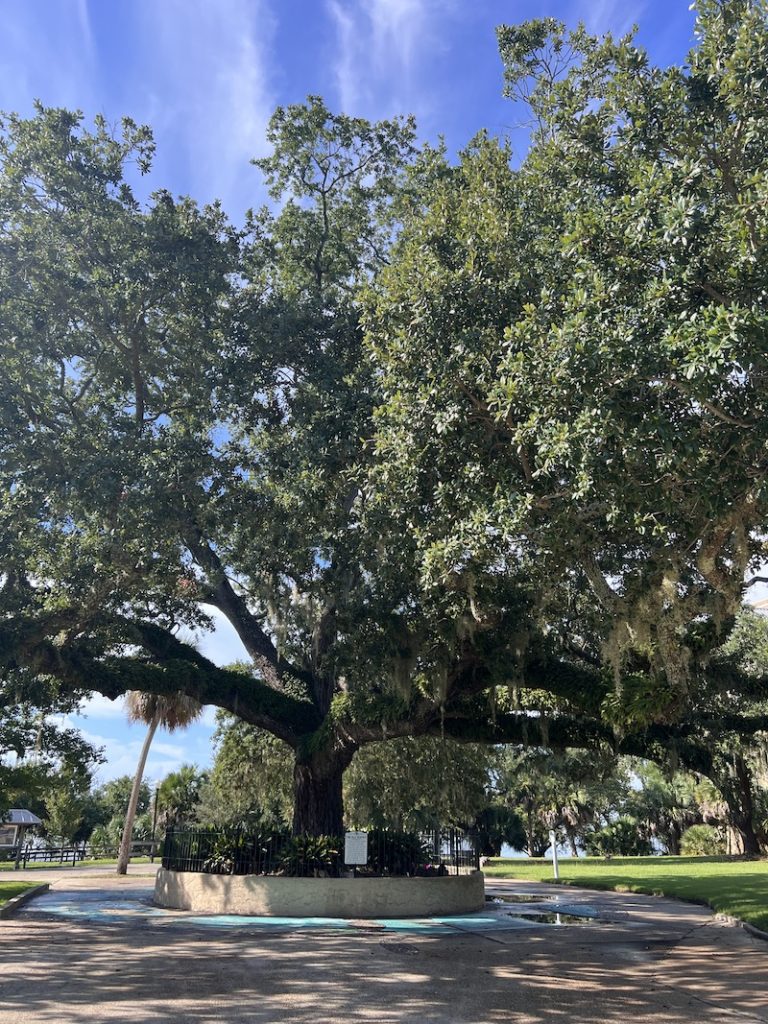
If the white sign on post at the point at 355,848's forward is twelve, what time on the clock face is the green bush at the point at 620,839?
The green bush is roughly at 7 o'clock from the white sign on post.

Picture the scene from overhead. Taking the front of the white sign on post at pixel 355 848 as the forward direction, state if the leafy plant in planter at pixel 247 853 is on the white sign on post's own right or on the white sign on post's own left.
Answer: on the white sign on post's own right

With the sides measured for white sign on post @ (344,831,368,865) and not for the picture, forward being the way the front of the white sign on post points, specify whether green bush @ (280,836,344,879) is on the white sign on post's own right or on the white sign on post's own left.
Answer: on the white sign on post's own right

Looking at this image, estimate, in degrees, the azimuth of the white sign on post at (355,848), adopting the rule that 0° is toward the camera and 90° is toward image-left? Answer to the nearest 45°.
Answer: approximately 0°

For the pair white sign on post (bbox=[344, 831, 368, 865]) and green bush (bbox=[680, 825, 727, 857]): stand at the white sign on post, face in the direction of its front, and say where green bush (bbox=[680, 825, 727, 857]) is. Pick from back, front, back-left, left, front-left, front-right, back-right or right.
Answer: back-left

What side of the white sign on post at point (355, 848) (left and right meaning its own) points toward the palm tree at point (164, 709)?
right
